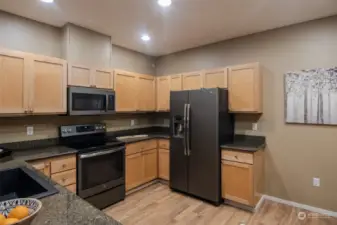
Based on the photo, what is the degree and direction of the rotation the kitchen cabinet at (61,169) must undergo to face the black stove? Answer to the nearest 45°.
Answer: approximately 90° to its left

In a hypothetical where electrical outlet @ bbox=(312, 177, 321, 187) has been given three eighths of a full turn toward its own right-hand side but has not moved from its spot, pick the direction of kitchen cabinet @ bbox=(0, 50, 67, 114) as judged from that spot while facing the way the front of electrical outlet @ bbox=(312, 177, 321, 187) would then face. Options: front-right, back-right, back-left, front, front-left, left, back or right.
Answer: left

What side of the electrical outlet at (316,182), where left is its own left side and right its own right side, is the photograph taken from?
front

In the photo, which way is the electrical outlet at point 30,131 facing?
toward the camera

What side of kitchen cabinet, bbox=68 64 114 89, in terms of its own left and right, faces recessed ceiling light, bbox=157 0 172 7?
front

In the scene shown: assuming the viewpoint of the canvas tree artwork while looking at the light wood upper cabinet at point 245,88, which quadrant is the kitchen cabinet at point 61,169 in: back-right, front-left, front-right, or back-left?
front-left

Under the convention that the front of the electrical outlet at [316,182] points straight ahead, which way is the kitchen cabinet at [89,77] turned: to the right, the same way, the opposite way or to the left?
to the left

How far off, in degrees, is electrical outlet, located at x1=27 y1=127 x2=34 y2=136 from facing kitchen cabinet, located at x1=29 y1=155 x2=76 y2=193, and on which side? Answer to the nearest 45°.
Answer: approximately 45° to its left

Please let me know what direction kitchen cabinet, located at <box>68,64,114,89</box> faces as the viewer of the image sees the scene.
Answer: facing the viewer and to the right of the viewer

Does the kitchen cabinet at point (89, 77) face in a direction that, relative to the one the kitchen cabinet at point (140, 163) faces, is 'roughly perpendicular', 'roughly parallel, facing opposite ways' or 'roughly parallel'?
roughly parallel
